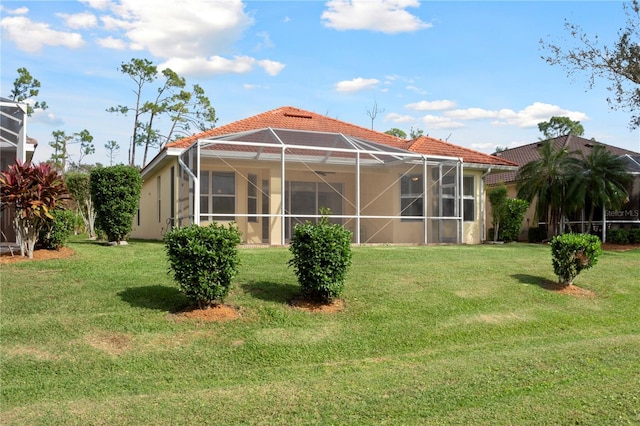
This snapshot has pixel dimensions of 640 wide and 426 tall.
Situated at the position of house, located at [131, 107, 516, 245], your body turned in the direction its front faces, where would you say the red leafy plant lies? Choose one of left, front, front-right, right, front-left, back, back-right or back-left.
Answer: back-left

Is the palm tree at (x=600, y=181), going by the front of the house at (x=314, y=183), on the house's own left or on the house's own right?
on the house's own right

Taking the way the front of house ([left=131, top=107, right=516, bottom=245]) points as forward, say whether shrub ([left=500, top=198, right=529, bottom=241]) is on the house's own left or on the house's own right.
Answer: on the house's own right

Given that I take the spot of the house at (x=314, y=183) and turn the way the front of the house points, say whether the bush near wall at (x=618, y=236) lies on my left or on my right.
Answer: on my right

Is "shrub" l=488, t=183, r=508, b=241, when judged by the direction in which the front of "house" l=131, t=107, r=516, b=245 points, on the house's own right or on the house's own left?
on the house's own right

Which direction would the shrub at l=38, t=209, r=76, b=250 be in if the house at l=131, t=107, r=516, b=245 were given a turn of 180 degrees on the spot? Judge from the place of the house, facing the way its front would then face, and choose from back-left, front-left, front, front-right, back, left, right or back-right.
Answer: front-right

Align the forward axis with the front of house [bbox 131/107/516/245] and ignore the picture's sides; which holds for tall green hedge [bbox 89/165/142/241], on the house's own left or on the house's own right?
on the house's own left

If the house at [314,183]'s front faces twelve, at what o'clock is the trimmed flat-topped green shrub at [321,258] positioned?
The trimmed flat-topped green shrub is roughly at 6 o'clock from the house.

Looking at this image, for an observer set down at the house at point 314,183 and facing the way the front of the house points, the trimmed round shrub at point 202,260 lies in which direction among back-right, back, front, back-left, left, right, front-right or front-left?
back

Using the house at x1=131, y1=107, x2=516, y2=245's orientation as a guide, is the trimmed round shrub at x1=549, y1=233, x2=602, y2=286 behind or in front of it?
behind

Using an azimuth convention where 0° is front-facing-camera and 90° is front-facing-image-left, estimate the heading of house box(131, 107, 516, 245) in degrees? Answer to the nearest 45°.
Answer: approximately 180°

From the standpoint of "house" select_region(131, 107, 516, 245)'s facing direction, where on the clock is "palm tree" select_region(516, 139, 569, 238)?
The palm tree is roughly at 2 o'clock from the house.
